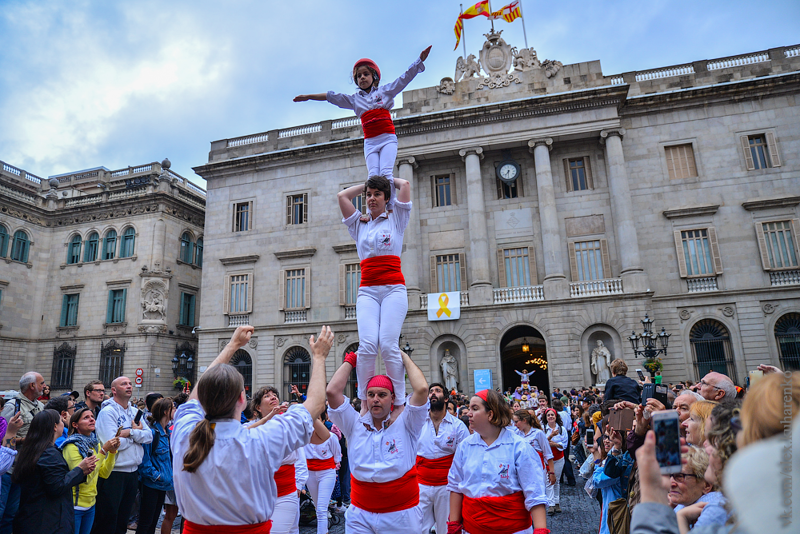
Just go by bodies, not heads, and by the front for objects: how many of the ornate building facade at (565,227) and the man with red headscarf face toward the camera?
2

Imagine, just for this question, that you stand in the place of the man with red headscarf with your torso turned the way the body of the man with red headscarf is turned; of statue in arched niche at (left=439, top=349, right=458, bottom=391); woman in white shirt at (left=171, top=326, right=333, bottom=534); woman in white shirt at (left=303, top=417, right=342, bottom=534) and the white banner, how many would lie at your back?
3

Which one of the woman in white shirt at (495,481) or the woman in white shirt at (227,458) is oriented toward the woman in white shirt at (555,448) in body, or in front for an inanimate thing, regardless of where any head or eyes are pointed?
the woman in white shirt at (227,458)

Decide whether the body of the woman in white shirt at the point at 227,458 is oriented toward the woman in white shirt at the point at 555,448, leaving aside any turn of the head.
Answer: yes

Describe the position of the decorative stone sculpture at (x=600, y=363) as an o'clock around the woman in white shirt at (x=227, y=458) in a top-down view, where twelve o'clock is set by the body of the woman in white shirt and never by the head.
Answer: The decorative stone sculpture is roughly at 12 o'clock from the woman in white shirt.

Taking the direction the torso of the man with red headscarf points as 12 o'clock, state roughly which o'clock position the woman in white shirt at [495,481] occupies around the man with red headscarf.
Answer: The woman in white shirt is roughly at 9 o'clock from the man with red headscarf.

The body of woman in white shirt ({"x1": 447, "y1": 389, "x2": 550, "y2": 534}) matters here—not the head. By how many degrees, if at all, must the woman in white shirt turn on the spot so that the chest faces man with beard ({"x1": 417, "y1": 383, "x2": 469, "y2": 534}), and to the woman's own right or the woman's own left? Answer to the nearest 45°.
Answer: approximately 135° to the woman's own right

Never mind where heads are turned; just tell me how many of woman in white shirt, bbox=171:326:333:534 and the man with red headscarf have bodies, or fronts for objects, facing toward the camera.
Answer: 1

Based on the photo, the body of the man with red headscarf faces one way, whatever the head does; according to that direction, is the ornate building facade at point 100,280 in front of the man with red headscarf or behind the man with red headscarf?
behind

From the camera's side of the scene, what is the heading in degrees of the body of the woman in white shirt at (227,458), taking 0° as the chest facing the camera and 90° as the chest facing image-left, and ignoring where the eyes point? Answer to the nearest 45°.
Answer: approximately 225°

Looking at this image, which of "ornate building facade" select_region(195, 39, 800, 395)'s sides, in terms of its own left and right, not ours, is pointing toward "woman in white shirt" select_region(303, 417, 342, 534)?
front

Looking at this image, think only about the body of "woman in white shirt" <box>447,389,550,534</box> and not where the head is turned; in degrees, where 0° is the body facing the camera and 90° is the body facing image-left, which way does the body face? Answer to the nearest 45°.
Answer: approximately 45°

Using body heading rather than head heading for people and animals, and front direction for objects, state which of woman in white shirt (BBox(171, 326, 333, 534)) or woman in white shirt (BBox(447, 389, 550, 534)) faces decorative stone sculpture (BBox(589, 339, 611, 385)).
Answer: woman in white shirt (BBox(171, 326, 333, 534))

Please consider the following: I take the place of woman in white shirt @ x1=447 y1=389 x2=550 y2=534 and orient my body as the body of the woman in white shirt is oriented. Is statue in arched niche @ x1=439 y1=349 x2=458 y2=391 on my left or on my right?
on my right

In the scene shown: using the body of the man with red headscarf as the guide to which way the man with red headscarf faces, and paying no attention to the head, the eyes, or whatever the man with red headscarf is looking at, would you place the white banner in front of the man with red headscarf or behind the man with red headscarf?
behind

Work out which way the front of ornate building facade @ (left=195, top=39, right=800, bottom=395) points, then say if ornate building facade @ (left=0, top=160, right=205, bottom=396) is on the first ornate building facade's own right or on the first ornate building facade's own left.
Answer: on the first ornate building facade's own right
